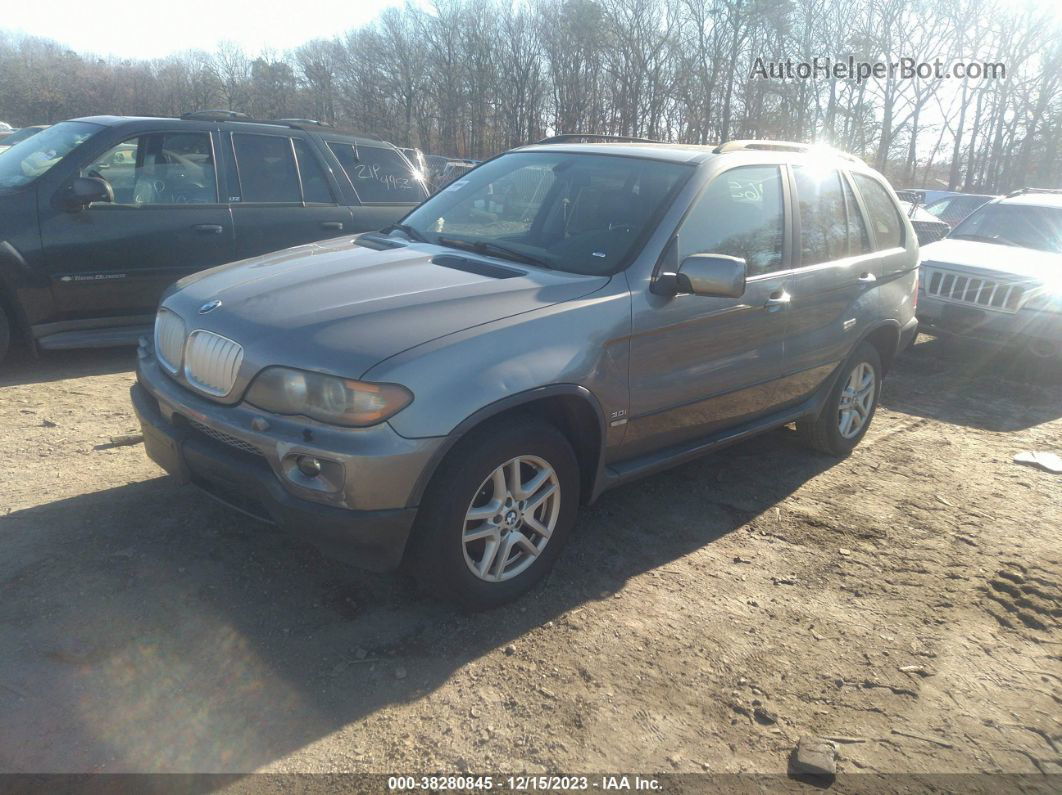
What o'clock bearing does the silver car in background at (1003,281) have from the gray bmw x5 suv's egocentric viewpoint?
The silver car in background is roughly at 6 o'clock from the gray bmw x5 suv.

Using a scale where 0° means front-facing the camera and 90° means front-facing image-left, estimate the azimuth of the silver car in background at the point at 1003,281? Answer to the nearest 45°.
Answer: approximately 45°

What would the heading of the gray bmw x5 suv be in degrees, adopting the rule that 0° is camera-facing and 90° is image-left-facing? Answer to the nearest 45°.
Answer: approximately 45°

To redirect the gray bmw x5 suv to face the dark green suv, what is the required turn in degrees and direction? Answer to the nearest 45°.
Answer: approximately 90° to its right
